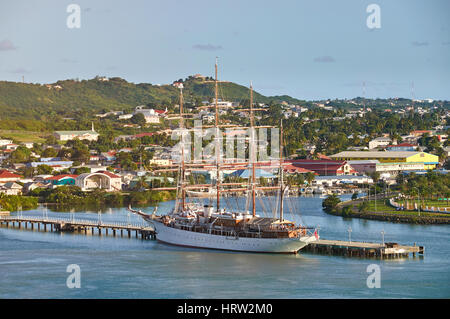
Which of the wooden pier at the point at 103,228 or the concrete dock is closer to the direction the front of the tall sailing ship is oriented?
the wooden pier

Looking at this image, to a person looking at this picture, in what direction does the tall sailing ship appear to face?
facing away from the viewer and to the left of the viewer

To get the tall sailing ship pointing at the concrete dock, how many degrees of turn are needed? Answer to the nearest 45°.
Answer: approximately 135° to its right

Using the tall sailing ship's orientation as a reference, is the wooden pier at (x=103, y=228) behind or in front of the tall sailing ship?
in front
